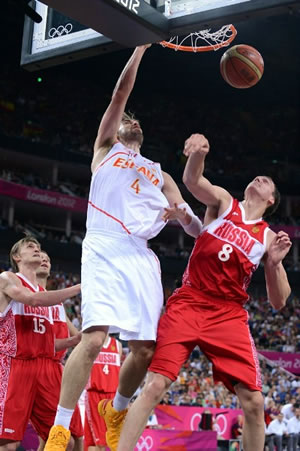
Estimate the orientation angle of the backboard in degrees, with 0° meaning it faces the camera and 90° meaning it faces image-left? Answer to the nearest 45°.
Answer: approximately 225°

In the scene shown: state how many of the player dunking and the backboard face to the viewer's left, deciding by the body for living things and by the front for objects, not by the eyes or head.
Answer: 0
